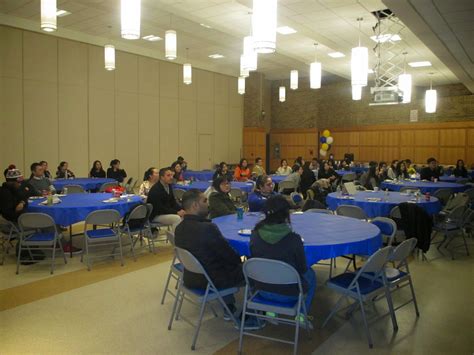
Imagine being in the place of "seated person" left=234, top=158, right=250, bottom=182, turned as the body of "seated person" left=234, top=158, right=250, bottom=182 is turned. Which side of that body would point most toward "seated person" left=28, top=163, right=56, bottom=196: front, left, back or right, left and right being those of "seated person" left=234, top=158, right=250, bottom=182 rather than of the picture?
right

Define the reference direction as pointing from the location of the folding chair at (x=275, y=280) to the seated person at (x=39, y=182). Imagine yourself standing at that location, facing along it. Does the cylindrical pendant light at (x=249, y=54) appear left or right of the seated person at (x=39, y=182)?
right

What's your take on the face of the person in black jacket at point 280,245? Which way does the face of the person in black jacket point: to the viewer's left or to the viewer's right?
to the viewer's left

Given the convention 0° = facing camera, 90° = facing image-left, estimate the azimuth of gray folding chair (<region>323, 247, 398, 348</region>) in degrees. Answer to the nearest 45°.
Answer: approximately 135°

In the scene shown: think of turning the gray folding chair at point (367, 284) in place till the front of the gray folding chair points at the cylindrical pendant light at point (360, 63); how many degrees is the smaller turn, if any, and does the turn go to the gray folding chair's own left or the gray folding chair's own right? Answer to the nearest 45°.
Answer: approximately 45° to the gray folding chair's own right

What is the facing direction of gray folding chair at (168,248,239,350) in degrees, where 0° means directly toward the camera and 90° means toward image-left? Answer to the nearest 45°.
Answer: approximately 225°

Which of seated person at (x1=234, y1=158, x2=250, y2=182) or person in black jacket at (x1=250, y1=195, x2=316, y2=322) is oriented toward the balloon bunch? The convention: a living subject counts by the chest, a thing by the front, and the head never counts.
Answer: the person in black jacket

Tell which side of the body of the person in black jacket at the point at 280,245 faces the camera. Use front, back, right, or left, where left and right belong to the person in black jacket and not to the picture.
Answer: back

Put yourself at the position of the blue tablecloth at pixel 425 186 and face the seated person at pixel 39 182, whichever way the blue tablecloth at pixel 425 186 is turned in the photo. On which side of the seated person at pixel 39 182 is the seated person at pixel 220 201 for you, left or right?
left

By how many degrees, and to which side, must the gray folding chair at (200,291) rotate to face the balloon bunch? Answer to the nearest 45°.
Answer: approximately 45° to its left
